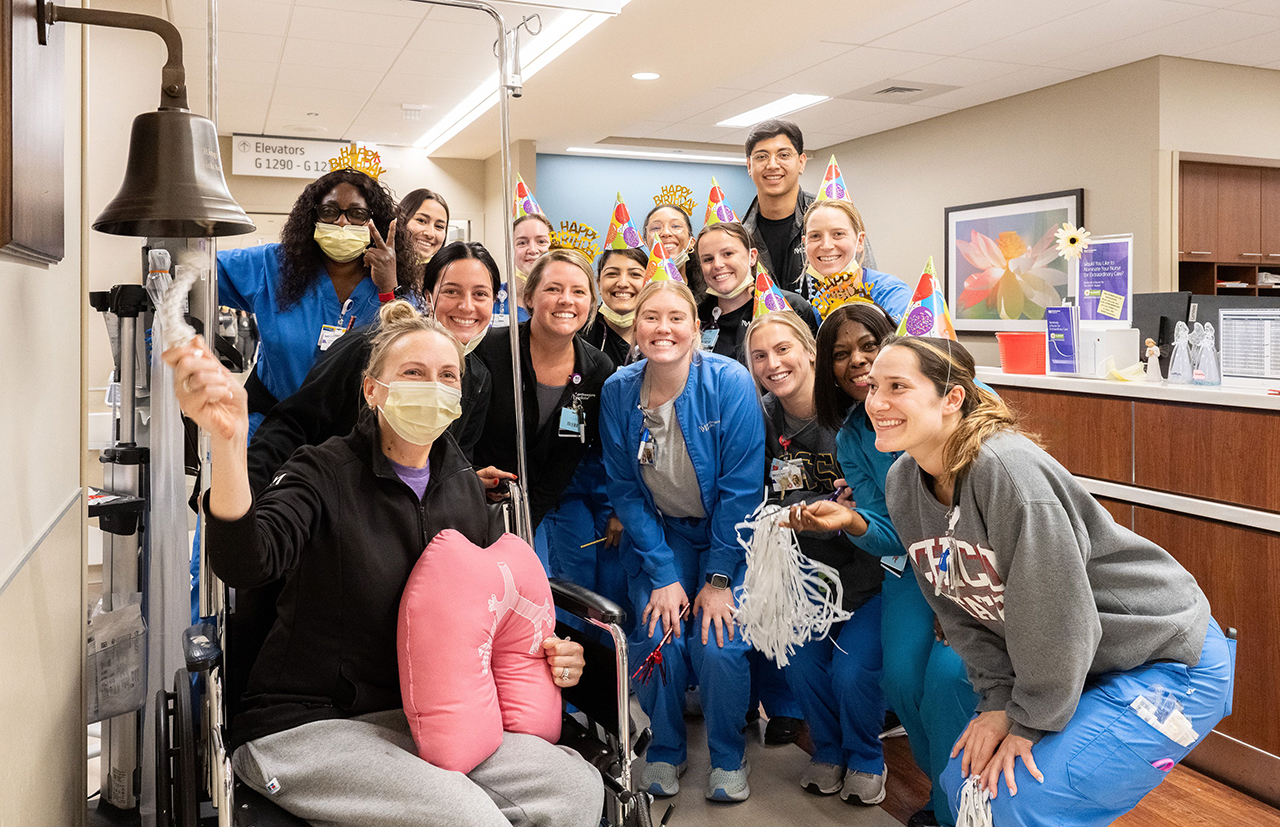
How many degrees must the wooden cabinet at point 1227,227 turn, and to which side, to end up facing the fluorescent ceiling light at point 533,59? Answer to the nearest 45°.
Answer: approximately 45° to its right

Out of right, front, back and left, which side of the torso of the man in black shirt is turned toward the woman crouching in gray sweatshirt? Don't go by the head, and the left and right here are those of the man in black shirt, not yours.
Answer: front

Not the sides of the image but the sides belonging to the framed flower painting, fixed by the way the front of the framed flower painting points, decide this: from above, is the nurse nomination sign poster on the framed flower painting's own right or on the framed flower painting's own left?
on the framed flower painting's own left

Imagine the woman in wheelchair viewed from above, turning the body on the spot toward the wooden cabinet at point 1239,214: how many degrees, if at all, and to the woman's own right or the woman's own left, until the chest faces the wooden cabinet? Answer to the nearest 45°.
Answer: approximately 90° to the woman's own left

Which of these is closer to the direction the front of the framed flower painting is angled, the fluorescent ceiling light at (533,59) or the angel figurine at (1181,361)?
the fluorescent ceiling light

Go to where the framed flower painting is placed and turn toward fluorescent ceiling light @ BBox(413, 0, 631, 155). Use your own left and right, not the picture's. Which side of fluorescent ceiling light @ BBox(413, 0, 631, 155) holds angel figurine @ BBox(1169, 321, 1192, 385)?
left

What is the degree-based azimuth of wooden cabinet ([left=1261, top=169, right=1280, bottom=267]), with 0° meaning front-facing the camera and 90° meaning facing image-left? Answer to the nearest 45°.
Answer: approximately 0°

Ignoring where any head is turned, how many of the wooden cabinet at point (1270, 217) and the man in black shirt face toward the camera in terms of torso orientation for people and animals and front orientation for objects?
2

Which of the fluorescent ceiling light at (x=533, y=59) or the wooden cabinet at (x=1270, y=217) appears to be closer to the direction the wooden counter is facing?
the fluorescent ceiling light

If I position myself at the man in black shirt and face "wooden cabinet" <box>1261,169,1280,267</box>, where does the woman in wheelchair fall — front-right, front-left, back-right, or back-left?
back-right

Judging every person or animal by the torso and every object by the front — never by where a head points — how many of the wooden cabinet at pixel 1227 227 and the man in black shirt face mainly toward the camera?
2

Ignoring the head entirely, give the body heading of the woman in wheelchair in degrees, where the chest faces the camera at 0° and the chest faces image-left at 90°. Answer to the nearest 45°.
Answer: approximately 315°

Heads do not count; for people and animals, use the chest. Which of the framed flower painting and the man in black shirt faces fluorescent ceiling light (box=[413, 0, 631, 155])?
the framed flower painting
